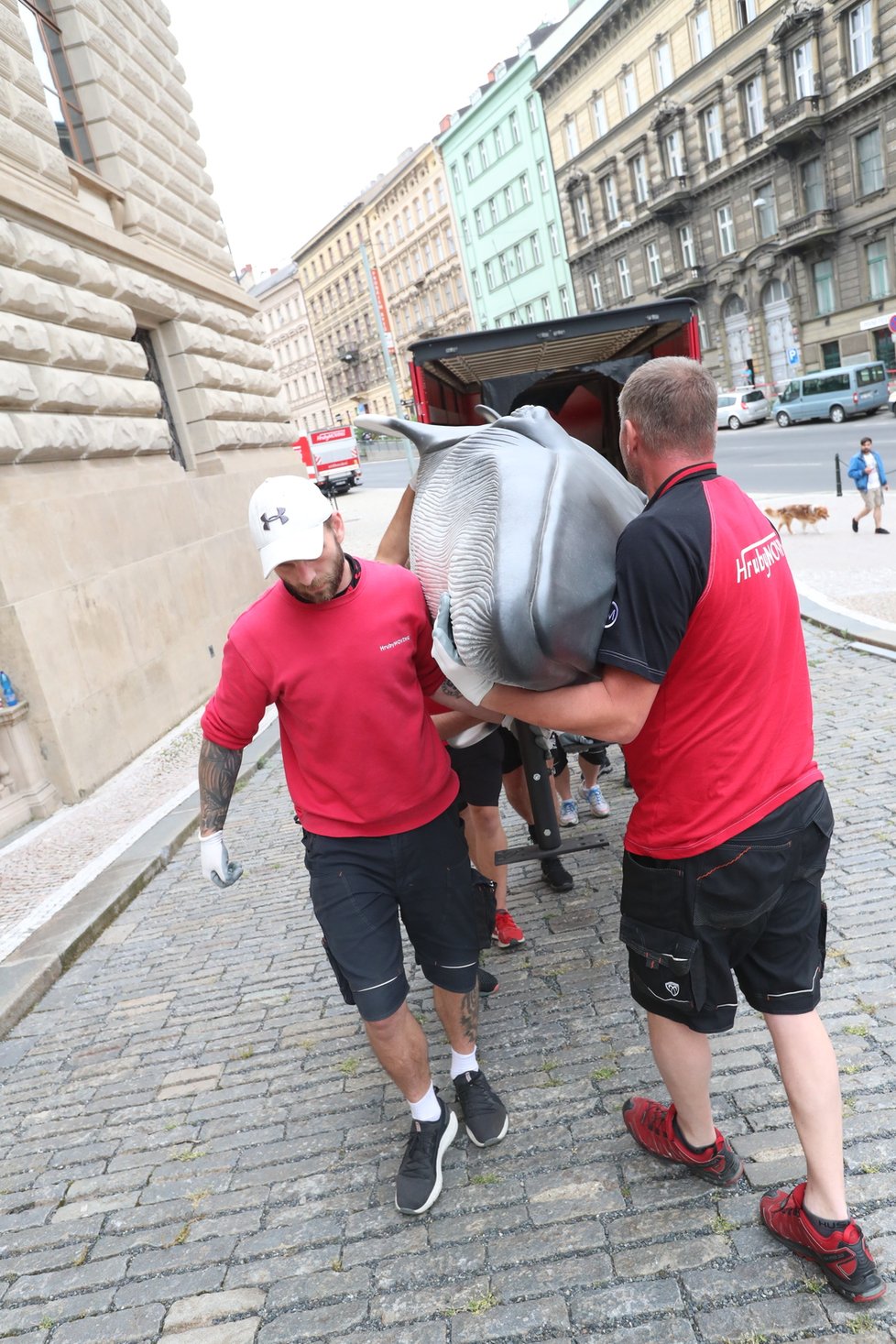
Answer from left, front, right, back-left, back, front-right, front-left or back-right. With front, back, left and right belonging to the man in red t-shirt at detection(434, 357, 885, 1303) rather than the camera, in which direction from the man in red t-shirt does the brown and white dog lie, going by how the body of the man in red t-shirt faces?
front-right

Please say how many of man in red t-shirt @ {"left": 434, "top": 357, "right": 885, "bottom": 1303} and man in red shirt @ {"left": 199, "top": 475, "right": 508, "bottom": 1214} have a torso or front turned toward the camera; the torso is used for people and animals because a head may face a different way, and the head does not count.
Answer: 1

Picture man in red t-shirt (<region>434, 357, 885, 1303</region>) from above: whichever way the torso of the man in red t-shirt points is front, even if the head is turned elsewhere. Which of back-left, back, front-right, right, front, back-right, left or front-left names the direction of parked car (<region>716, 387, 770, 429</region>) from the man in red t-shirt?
front-right

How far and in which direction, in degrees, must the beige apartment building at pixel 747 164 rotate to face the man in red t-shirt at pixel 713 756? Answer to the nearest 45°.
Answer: approximately 45° to its left

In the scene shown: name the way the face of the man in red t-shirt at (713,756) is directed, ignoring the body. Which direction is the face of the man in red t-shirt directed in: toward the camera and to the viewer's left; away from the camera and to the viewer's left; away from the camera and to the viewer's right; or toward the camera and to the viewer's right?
away from the camera and to the viewer's left

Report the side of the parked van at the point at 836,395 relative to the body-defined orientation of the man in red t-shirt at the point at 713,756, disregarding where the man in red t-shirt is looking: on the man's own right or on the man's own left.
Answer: on the man's own right

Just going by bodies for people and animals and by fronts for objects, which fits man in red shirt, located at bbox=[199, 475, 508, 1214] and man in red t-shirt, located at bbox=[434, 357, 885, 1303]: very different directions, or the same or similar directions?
very different directions

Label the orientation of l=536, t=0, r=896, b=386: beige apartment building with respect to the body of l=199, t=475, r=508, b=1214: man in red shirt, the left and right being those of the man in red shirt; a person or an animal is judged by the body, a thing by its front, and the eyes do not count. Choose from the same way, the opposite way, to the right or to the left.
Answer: to the right

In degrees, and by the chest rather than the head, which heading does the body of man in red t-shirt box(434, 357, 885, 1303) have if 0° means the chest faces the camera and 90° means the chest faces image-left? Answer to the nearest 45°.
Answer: approximately 135°
